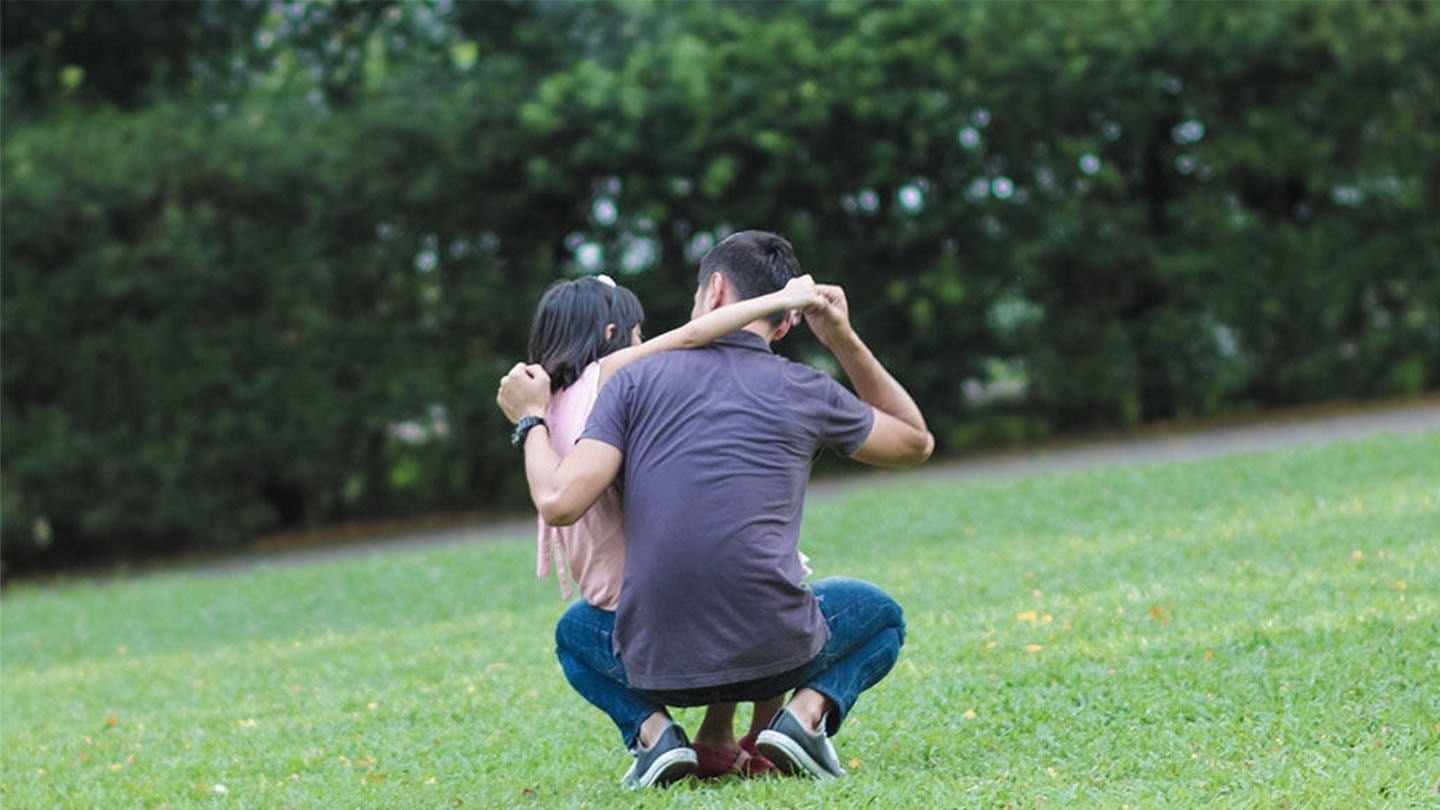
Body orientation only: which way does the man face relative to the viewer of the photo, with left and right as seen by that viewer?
facing away from the viewer

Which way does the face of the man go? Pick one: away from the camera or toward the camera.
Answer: away from the camera

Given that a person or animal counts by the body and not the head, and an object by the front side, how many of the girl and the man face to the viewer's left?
0

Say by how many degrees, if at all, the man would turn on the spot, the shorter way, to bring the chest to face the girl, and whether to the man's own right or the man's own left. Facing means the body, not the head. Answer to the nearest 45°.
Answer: approximately 45° to the man's own left
